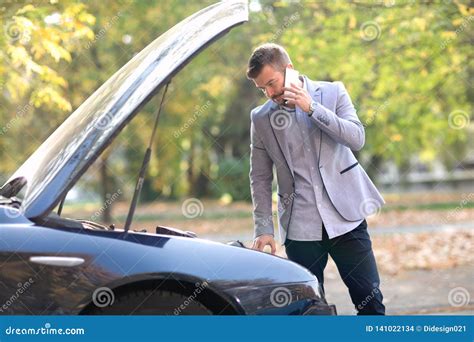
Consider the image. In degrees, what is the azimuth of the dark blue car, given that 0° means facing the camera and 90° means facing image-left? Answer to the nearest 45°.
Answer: approximately 270°

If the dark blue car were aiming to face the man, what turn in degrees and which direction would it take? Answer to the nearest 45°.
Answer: approximately 45° to its left

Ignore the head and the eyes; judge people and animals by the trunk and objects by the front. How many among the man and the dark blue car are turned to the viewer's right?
1

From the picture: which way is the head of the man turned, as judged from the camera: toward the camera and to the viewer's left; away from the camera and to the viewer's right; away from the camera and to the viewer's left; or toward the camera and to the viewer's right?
toward the camera and to the viewer's left

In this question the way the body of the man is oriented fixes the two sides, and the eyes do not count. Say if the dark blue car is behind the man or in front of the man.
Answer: in front

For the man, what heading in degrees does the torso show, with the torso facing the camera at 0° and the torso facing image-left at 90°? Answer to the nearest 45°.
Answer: approximately 45°

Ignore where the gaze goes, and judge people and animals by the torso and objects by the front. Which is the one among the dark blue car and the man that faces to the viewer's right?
the dark blue car
